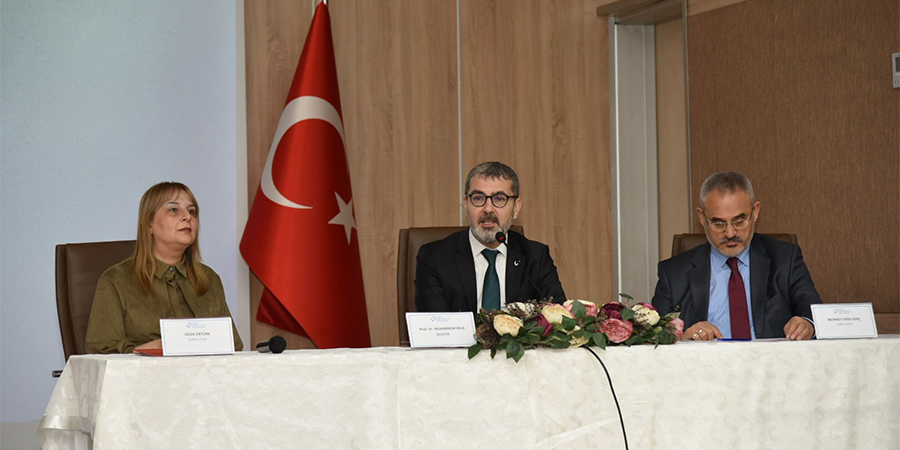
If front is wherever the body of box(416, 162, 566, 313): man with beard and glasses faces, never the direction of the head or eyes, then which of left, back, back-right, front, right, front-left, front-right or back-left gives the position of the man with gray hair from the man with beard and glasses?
left

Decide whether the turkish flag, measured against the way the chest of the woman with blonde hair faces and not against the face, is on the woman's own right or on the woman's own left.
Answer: on the woman's own left

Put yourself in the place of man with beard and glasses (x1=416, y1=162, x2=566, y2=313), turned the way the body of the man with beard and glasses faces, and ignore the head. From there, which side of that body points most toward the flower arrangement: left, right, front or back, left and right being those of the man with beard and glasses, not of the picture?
front

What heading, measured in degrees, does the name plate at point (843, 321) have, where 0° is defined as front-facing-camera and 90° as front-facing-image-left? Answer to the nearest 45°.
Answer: approximately 0°

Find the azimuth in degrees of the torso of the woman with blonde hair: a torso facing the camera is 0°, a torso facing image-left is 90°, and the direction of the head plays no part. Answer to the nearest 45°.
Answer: approximately 315°

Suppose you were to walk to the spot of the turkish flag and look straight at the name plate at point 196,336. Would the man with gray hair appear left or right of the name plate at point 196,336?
left
